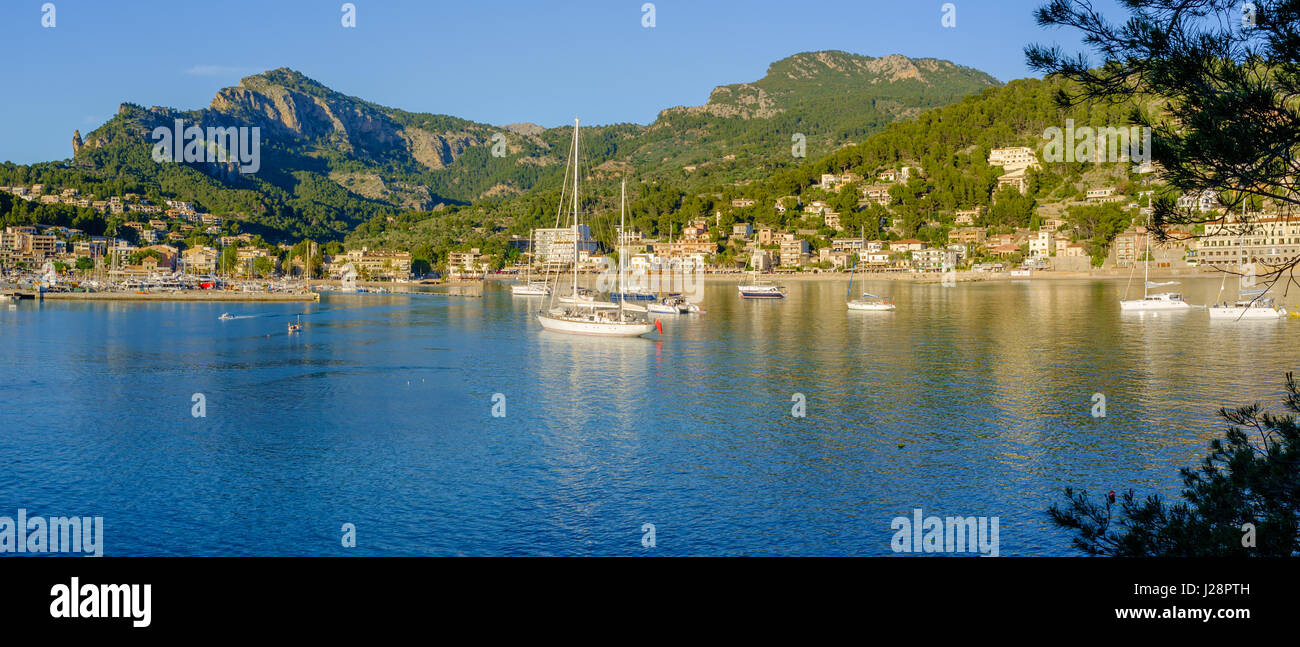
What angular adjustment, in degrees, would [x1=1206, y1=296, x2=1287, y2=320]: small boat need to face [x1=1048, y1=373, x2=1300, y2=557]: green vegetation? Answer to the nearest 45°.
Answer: approximately 90° to its left

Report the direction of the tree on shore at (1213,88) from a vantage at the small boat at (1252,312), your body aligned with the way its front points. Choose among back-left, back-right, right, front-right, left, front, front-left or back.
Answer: left

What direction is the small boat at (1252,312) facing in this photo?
to the viewer's left
